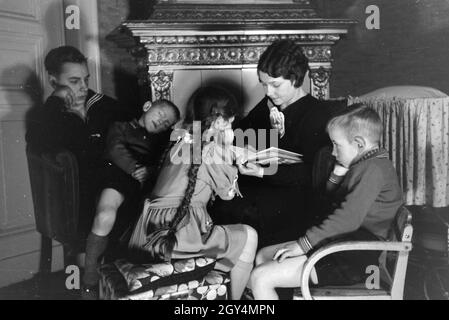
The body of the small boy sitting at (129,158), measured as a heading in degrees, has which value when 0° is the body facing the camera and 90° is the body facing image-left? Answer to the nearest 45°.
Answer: approximately 315°

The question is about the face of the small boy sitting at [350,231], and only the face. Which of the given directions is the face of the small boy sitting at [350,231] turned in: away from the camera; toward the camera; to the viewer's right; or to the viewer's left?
to the viewer's left

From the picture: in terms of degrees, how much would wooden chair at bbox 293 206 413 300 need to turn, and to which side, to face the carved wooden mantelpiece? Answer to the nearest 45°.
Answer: approximately 45° to its right

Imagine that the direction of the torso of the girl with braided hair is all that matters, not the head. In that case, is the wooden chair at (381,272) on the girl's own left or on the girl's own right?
on the girl's own right

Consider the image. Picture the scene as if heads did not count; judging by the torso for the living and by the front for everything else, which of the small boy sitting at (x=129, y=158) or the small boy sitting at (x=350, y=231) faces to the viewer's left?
the small boy sitting at (x=350, y=231)

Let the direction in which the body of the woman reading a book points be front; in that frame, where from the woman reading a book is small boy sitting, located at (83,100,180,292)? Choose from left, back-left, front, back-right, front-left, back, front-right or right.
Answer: front-right

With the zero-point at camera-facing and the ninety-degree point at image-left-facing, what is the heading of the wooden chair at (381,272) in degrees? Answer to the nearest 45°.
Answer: approximately 90°

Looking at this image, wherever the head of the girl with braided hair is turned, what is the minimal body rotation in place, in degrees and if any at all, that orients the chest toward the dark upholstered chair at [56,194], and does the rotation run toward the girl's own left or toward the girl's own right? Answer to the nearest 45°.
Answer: approximately 90° to the girl's own left

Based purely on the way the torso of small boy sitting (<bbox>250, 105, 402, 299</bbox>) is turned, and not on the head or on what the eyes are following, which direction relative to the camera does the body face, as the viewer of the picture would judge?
to the viewer's left
